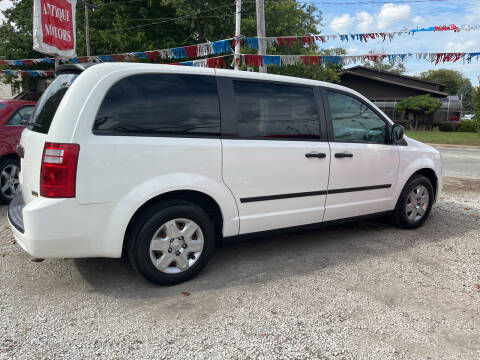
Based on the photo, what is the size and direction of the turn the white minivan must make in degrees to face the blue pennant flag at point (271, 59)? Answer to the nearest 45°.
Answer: approximately 45° to its left

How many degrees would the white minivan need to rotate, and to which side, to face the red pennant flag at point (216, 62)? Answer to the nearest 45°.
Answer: approximately 45° to its left

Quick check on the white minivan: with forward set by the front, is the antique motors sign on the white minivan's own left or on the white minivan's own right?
on the white minivan's own left

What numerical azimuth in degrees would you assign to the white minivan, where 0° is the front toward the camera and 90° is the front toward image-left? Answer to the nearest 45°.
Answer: approximately 225°
